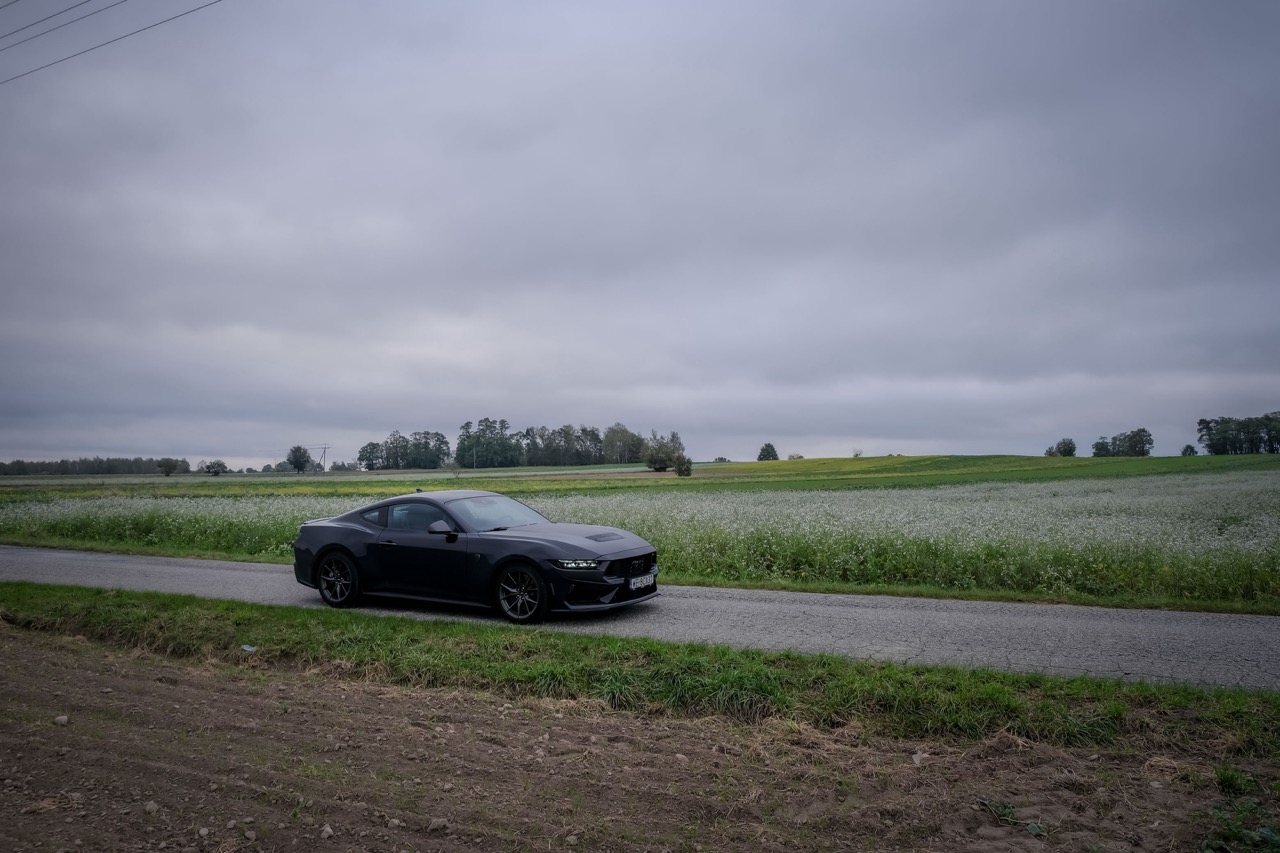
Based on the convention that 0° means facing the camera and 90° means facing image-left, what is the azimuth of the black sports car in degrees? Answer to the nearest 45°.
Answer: approximately 315°
